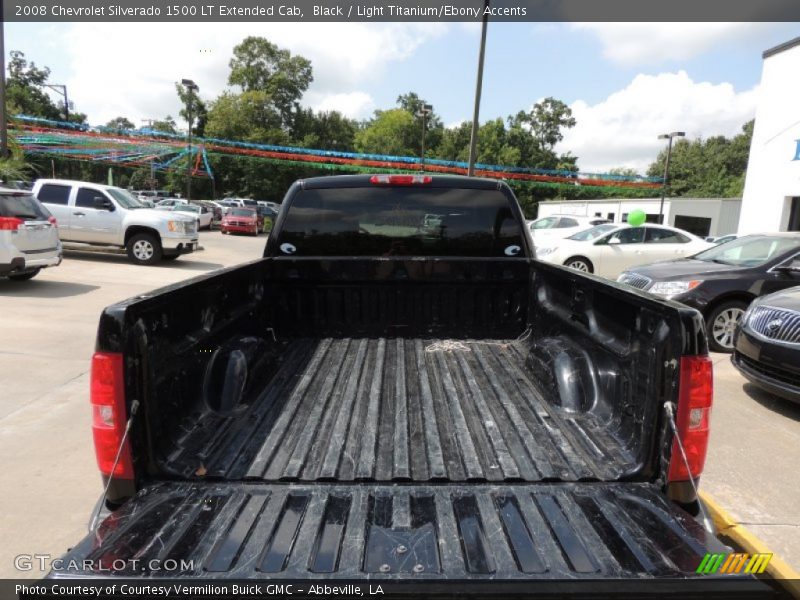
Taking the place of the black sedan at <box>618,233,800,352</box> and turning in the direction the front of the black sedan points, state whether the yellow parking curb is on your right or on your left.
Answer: on your left

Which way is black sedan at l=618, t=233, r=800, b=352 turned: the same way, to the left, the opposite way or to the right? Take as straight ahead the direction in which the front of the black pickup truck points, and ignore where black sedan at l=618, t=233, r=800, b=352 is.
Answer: to the left

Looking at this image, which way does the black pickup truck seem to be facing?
away from the camera

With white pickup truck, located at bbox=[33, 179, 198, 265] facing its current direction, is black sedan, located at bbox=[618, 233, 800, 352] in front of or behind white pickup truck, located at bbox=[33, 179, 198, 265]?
in front

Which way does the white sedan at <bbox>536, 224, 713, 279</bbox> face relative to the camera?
to the viewer's left

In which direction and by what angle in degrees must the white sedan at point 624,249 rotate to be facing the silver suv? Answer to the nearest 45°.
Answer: approximately 45° to its left

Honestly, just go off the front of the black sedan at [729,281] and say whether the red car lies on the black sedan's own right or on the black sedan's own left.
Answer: on the black sedan's own right

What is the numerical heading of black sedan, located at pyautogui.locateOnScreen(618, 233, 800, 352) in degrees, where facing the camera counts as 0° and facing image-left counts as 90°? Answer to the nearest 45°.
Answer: approximately 45°

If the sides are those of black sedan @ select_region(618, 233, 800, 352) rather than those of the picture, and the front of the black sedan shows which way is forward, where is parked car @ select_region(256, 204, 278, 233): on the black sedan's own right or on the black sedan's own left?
on the black sedan's own right

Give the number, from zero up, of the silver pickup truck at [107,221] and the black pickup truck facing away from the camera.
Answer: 1

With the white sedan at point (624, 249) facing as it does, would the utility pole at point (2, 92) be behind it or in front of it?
in front

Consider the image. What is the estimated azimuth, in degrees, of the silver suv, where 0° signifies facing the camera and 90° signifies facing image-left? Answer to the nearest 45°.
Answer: approximately 135°

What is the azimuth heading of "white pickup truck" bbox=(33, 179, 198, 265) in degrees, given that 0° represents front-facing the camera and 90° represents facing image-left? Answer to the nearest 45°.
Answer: approximately 315°

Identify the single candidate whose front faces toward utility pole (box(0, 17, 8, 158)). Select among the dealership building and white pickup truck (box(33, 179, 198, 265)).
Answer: the dealership building

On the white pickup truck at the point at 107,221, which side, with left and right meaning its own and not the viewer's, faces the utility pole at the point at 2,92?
back

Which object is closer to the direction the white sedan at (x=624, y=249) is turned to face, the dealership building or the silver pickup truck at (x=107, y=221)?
the silver pickup truck
